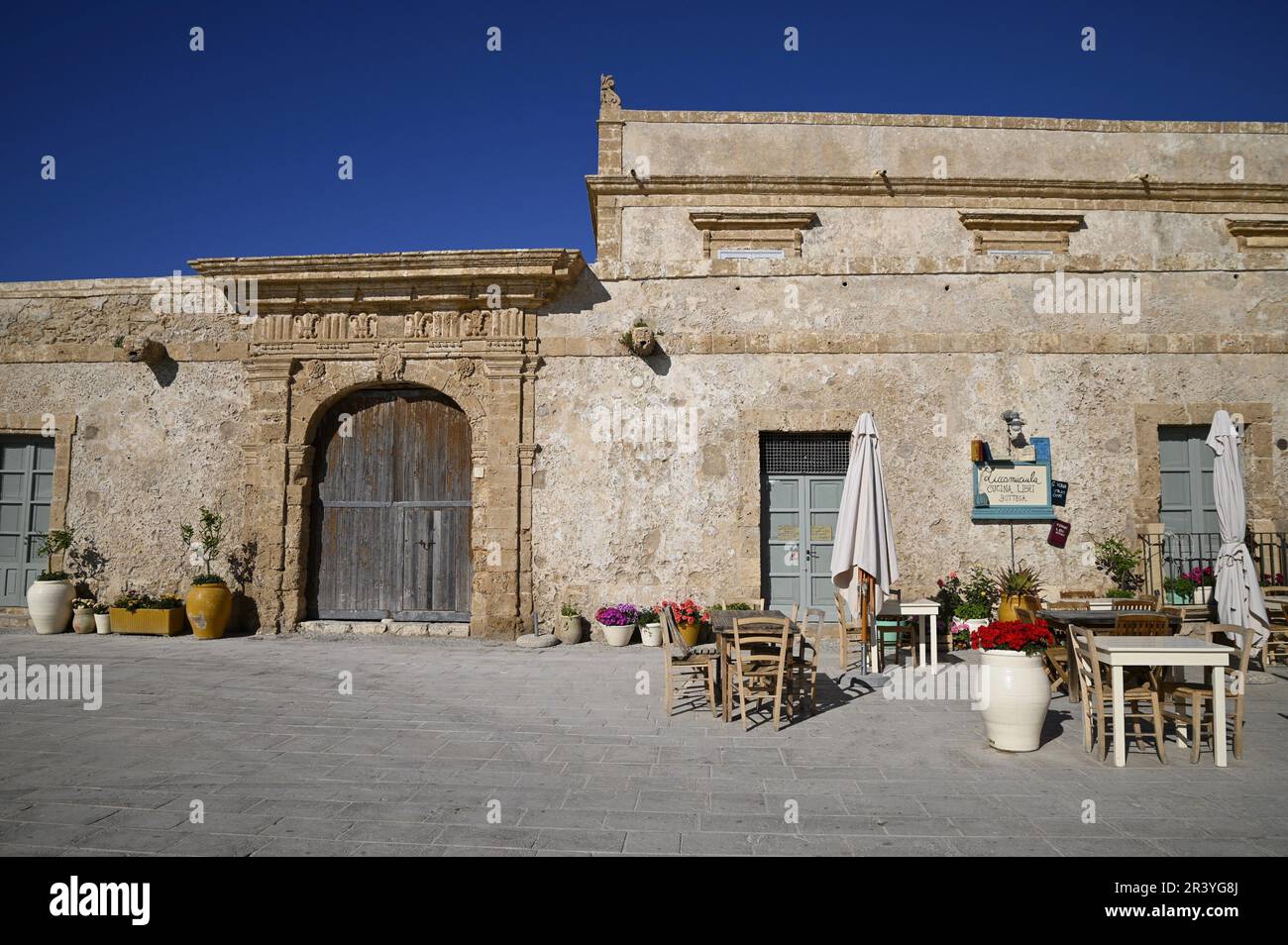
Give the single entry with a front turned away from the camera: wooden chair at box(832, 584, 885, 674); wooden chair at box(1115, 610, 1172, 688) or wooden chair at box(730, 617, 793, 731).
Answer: wooden chair at box(730, 617, 793, 731)

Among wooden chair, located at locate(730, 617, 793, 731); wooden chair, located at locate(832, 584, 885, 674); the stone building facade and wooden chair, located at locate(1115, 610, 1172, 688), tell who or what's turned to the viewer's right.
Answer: wooden chair, located at locate(832, 584, 885, 674)

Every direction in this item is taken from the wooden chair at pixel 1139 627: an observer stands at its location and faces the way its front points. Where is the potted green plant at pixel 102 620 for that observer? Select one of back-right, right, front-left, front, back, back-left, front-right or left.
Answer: right

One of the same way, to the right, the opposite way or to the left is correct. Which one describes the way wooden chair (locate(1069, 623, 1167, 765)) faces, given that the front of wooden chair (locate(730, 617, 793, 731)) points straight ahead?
to the right

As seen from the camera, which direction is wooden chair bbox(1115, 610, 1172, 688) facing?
toward the camera

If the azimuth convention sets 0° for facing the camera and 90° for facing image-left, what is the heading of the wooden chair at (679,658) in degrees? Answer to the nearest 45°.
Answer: approximately 270°

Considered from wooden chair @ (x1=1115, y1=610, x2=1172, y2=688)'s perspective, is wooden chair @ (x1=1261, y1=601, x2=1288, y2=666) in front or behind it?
behind

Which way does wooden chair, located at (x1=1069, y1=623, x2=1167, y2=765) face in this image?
to the viewer's right

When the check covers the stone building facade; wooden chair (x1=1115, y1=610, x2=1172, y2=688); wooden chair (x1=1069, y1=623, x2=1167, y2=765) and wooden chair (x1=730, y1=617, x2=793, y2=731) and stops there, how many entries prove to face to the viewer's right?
1

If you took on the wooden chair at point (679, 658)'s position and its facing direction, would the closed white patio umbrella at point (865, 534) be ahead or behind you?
ahead

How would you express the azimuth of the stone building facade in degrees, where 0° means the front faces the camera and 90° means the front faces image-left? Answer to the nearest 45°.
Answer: approximately 0°

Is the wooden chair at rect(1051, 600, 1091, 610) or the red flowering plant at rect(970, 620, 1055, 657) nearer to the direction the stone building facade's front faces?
the red flowering plant

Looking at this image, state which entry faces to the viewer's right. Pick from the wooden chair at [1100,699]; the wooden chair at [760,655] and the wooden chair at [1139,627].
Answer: the wooden chair at [1100,699]

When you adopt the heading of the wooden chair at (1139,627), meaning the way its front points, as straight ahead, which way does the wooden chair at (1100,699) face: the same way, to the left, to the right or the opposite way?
to the left
